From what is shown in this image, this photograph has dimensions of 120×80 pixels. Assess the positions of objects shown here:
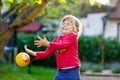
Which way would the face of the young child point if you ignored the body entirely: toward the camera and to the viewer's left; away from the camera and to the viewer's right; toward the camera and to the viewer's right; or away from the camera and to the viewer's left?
toward the camera and to the viewer's left

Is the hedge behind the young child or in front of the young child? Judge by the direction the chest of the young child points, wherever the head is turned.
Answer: behind

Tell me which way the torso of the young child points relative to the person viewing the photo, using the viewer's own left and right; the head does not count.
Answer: facing the viewer and to the left of the viewer

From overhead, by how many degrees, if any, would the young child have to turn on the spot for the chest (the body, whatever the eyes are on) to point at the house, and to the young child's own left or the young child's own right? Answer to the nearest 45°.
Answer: approximately 135° to the young child's own right
